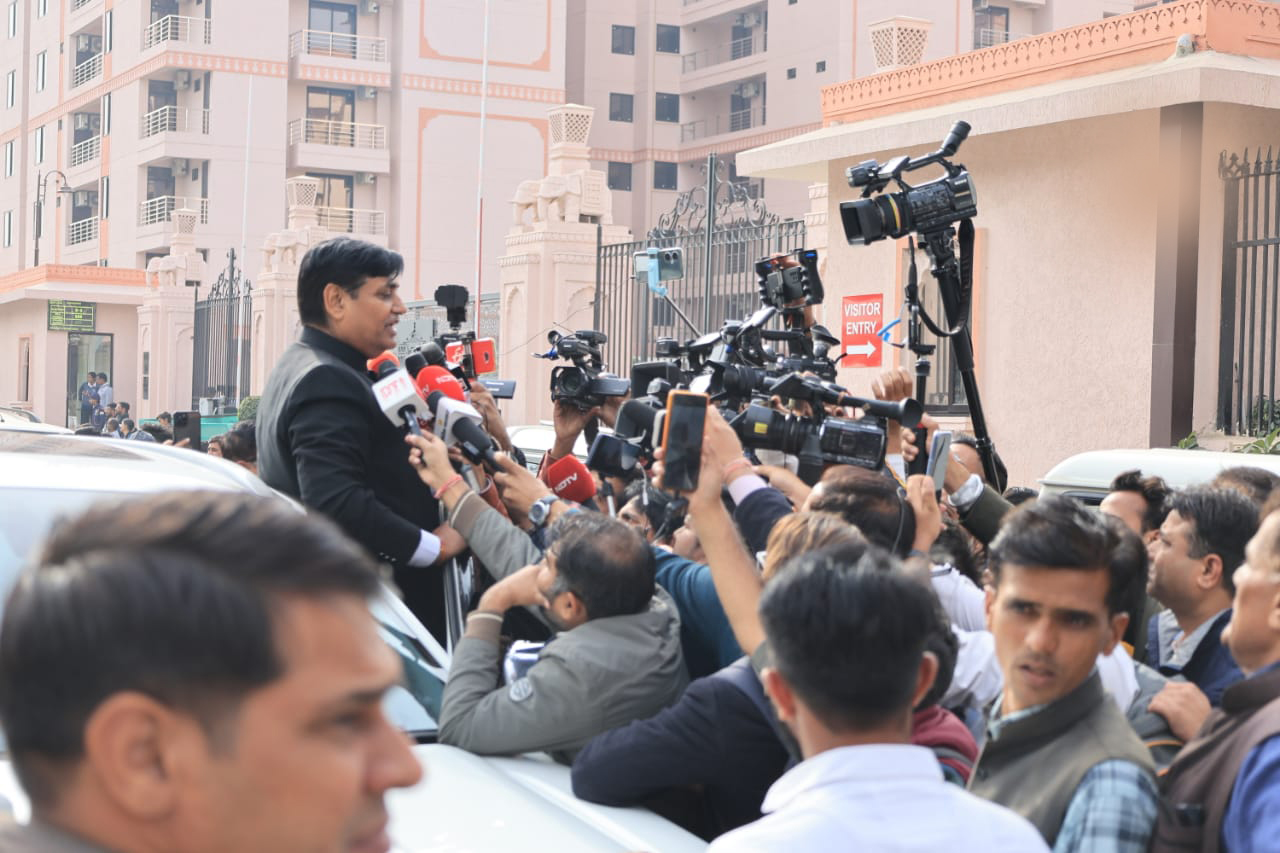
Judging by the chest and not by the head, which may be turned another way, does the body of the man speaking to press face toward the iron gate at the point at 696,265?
no

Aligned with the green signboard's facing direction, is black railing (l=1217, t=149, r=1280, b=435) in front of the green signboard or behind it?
in front

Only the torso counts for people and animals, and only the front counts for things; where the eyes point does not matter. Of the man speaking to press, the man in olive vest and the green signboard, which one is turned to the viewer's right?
the man speaking to press

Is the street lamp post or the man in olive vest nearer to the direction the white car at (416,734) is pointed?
the man in olive vest

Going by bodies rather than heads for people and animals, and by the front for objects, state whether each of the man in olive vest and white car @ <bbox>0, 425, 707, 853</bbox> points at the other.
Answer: no

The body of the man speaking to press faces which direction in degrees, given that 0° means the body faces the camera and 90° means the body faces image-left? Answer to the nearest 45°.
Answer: approximately 270°

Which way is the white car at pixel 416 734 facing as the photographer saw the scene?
facing the viewer and to the right of the viewer

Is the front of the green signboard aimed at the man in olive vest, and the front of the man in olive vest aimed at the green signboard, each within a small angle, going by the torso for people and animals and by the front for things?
no

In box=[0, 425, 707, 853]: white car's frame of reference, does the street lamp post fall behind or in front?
behind

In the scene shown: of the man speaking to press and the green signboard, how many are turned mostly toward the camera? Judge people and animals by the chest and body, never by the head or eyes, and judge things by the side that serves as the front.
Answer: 1

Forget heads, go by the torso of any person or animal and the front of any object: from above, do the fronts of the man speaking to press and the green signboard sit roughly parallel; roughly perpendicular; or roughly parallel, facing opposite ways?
roughly perpendicular

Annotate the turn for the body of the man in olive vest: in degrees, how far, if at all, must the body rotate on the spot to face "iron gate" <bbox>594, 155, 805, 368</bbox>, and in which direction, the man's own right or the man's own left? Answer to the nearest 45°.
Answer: approximately 135° to the man's own right

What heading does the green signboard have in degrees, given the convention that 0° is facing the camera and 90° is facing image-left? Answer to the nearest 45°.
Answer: approximately 0°

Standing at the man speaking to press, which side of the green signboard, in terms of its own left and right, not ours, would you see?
front

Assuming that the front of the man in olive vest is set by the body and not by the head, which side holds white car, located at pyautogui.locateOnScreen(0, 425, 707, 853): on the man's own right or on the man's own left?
on the man's own right

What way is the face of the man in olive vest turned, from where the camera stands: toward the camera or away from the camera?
toward the camera

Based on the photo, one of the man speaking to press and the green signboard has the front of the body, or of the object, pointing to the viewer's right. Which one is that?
the man speaking to press

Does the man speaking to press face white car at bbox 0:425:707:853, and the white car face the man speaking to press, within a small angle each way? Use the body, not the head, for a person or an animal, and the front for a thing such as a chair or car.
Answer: no
